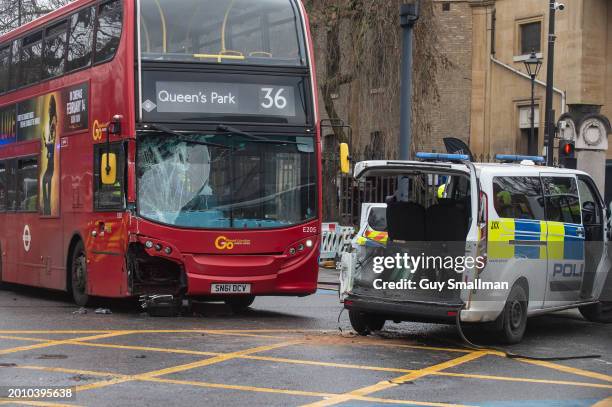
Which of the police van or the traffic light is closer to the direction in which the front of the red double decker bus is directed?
the police van

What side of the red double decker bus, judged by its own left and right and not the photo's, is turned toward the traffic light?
left

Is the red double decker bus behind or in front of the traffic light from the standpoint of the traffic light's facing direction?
in front

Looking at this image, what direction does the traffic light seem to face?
toward the camera

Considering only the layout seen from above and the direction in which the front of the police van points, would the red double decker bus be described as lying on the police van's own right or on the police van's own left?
on the police van's own left

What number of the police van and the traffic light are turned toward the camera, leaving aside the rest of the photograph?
1

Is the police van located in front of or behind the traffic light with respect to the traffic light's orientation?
in front

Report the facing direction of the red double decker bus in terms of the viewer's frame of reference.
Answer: facing the viewer and to the right of the viewer
